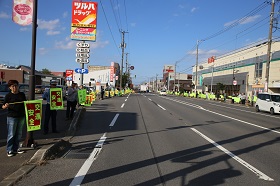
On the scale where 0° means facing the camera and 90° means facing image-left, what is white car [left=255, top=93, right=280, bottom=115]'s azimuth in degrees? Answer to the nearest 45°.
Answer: approximately 315°

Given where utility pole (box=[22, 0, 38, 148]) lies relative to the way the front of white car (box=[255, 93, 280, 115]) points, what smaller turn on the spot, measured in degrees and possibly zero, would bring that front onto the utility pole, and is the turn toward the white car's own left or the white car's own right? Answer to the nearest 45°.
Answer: approximately 45° to the white car's own right

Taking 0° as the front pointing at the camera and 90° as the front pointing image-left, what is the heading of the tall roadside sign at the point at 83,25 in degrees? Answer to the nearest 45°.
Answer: approximately 0°

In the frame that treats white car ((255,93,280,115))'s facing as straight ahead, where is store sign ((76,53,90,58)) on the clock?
The store sign is roughly at 3 o'clock from the white car.

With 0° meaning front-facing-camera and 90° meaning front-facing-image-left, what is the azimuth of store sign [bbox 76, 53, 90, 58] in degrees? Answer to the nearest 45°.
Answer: approximately 0°

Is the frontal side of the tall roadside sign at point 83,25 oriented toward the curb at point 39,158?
yes
